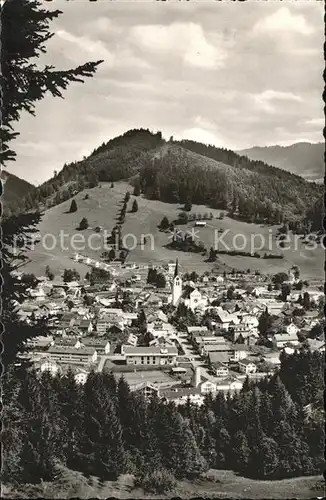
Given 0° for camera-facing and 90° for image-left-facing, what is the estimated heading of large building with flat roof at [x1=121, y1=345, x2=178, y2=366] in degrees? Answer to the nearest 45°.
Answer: approximately 0°

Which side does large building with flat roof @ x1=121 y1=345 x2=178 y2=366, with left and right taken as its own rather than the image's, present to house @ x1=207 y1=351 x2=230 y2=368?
left

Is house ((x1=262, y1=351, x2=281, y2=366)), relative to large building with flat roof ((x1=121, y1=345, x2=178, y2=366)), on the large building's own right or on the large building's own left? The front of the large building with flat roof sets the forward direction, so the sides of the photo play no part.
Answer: on the large building's own left

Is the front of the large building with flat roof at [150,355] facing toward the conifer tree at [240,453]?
yes

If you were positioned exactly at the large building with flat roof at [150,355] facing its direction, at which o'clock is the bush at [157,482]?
The bush is roughly at 12 o'clock from the large building with flat roof.

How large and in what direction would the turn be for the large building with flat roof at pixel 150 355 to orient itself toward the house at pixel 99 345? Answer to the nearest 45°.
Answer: approximately 135° to its right

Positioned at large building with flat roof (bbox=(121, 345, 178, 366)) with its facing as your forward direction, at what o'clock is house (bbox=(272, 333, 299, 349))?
The house is roughly at 8 o'clock from the large building with flat roof.

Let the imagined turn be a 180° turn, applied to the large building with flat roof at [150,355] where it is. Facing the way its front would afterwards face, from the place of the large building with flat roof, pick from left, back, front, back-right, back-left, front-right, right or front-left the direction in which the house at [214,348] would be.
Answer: front-right

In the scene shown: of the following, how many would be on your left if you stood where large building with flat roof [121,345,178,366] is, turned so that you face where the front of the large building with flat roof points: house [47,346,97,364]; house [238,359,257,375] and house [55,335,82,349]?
1

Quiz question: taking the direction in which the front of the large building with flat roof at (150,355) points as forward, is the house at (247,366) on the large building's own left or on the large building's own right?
on the large building's own left
